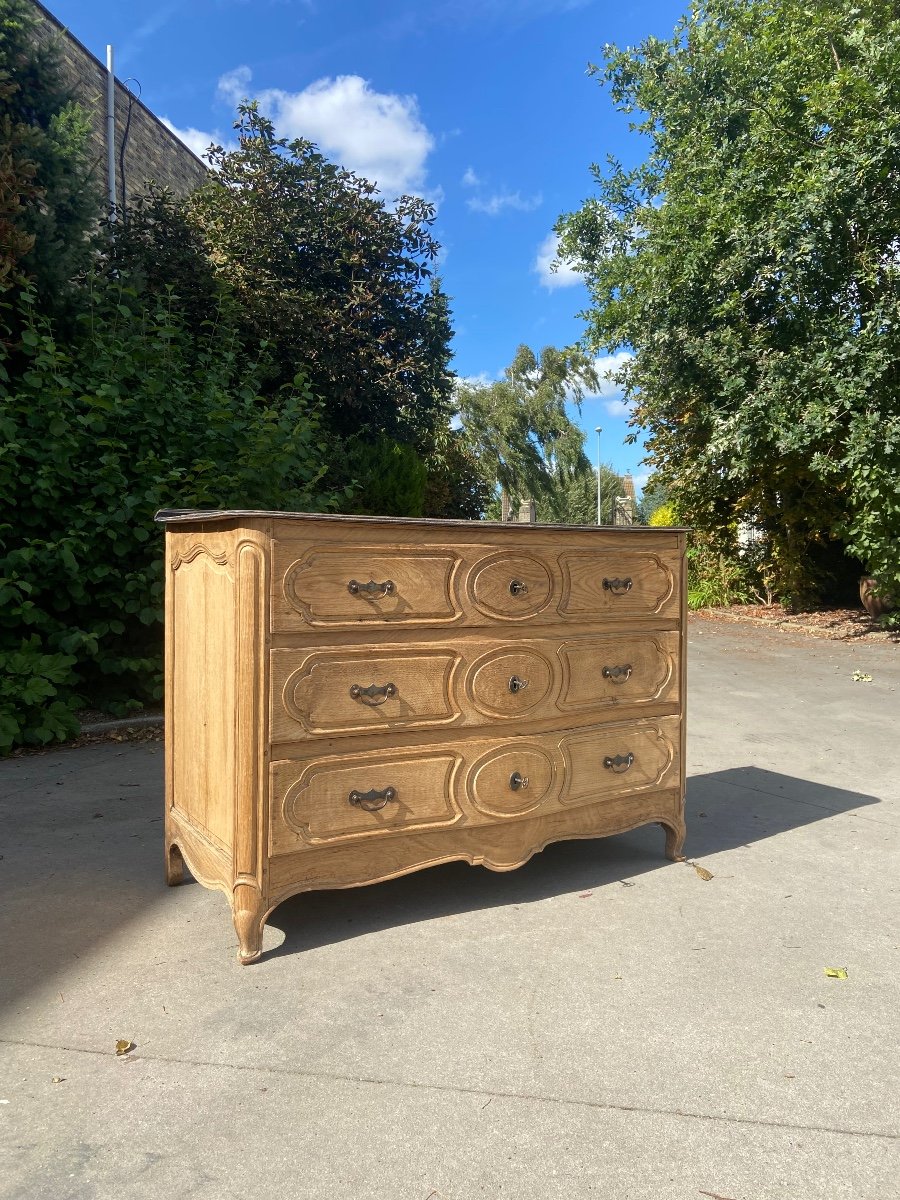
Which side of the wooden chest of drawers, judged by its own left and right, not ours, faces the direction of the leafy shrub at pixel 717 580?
left

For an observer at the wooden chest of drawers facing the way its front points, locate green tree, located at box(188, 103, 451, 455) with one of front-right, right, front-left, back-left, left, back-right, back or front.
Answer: back-left

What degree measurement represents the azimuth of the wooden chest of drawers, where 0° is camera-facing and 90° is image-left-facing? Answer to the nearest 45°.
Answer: approximately 315°

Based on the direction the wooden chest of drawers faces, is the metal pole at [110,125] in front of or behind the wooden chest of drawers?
behind

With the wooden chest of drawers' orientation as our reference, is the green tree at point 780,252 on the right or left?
on its left

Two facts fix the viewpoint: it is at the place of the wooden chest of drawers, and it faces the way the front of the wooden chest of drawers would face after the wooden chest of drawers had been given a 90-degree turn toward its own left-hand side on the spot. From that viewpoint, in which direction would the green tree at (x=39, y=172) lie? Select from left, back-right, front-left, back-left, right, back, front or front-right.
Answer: left

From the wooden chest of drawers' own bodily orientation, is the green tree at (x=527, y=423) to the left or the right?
on its left

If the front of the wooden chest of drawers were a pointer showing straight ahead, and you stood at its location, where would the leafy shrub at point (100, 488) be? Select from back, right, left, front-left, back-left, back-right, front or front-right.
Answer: back

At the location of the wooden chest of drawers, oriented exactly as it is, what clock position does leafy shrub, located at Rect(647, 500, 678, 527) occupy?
The leafy shrub is roughly at 8 o'clock from the wooden chest of drawers.

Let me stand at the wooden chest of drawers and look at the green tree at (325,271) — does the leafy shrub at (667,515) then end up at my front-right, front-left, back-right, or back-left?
front-right

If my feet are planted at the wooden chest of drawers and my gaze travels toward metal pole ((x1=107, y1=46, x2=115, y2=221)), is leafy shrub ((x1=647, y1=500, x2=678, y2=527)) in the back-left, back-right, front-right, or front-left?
front-right

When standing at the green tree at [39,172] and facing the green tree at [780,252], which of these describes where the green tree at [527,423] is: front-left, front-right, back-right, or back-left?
front-left
